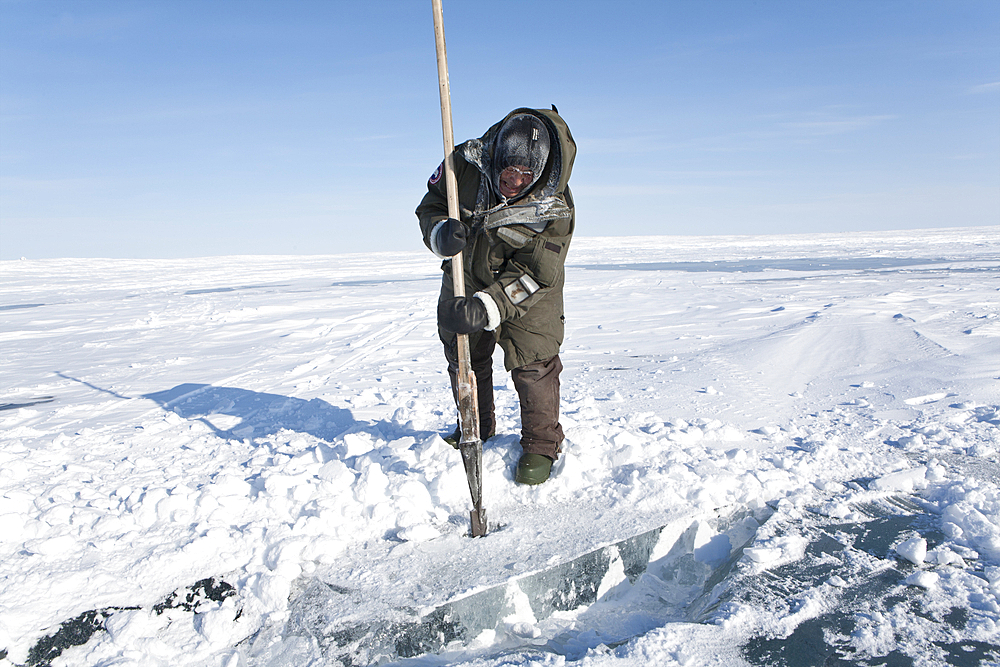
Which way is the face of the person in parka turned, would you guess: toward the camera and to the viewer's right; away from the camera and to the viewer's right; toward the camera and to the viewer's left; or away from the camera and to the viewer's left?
toward the camera and to the viewer's left

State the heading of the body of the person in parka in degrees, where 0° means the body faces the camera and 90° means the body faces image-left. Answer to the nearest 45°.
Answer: approximately 45°
